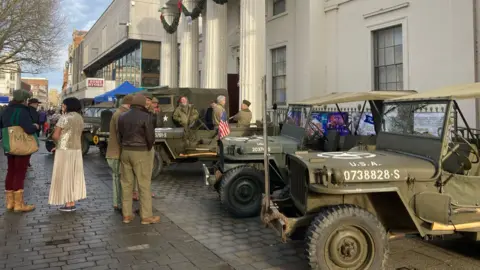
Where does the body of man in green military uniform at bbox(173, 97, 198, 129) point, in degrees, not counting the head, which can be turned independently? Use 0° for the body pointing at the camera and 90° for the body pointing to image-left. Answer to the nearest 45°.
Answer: approximately 0°

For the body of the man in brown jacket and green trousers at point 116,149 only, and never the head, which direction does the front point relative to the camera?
to the viewer's right

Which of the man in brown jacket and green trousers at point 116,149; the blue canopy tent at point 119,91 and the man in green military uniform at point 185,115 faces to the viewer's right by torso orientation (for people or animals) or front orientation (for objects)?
the man in brown jacket and green trousers at point 116,149

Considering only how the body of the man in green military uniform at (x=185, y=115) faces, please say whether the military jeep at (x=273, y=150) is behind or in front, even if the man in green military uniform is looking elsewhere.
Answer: in front

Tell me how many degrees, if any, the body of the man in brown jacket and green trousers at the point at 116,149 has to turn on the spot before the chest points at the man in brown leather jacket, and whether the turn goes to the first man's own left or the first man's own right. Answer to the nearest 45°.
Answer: approximately 90° to the first man's own right

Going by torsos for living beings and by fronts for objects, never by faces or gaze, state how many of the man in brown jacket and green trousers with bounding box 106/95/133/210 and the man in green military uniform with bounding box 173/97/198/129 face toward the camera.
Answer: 1
